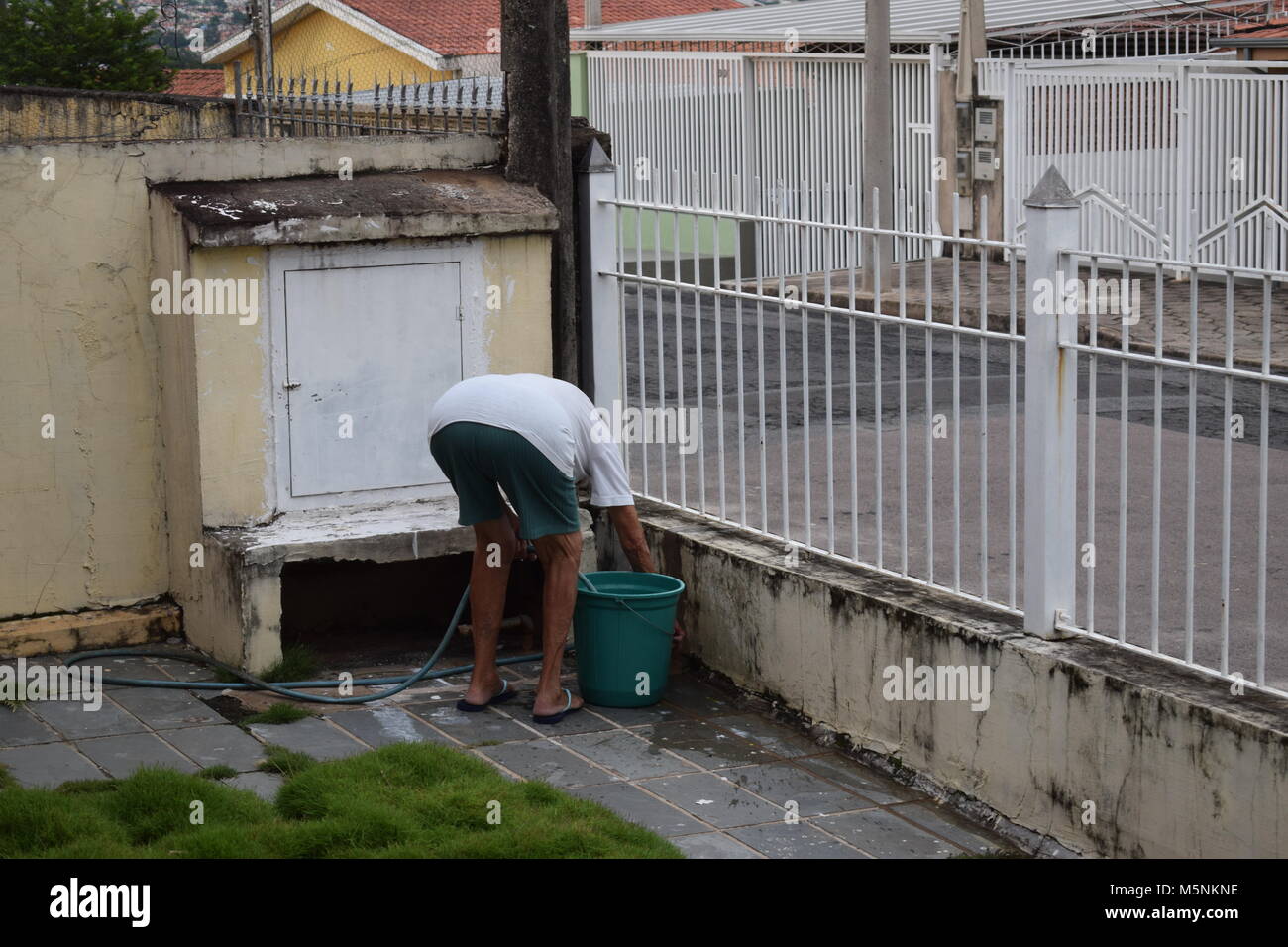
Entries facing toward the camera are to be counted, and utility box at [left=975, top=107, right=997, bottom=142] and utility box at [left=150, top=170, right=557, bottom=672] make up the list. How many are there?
2

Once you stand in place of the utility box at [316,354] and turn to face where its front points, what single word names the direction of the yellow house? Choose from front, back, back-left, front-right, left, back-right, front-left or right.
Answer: back

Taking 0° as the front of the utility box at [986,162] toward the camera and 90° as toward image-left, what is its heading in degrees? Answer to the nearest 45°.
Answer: approximately 0°

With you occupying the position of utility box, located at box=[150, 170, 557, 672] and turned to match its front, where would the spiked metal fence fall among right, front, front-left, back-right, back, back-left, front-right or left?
back

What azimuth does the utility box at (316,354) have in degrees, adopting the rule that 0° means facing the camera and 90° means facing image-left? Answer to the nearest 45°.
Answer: approximately 0°

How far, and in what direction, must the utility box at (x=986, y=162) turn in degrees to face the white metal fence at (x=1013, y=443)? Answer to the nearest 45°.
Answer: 0° — it already faces it
